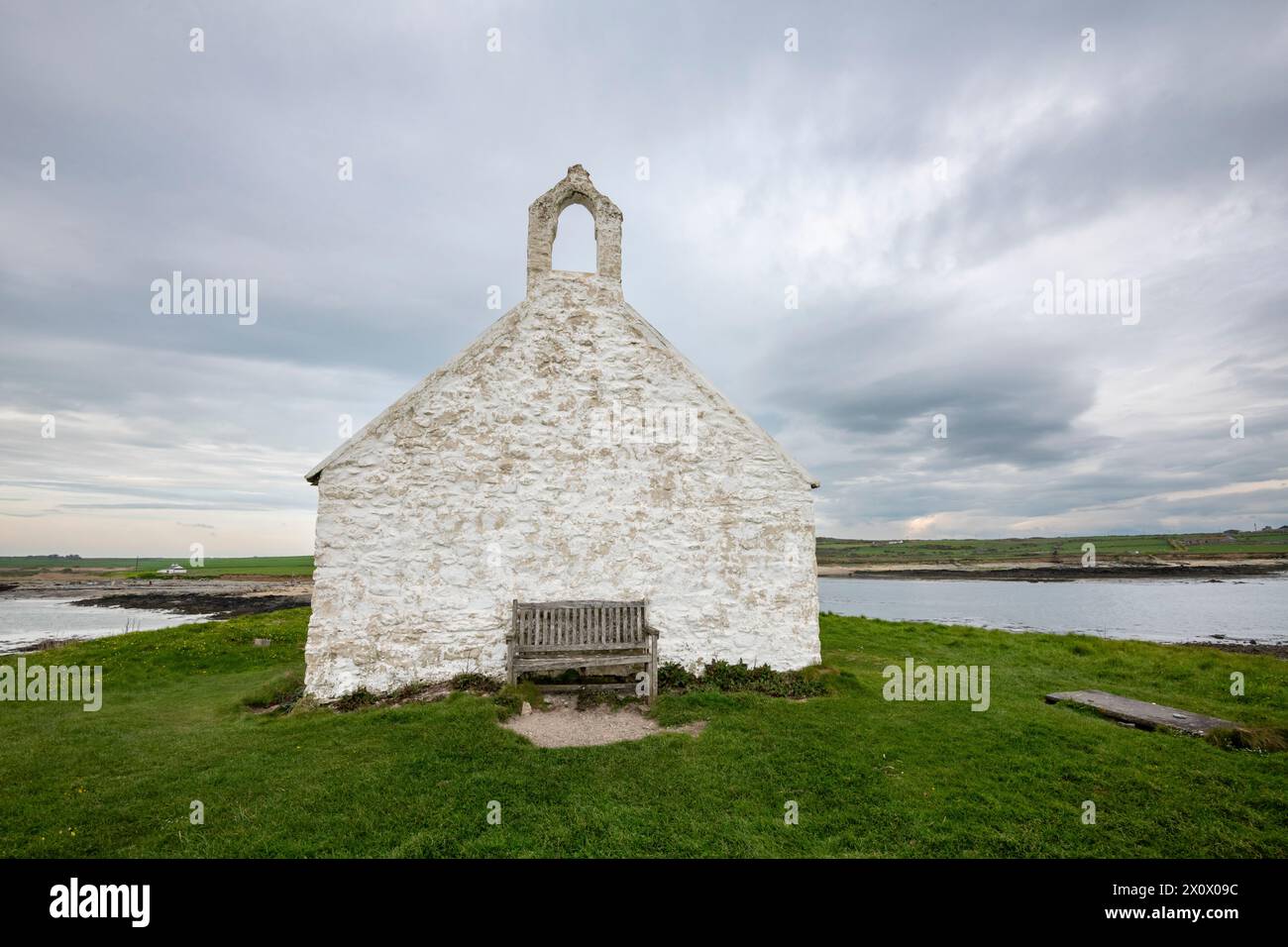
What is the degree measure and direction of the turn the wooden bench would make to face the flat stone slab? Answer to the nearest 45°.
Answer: approximately 90° to its left

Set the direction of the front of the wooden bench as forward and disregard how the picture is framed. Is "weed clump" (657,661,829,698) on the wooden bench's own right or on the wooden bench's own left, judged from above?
on the wooden bench's own left

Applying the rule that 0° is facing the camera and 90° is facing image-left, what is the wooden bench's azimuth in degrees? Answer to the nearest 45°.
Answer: approximately 0°
